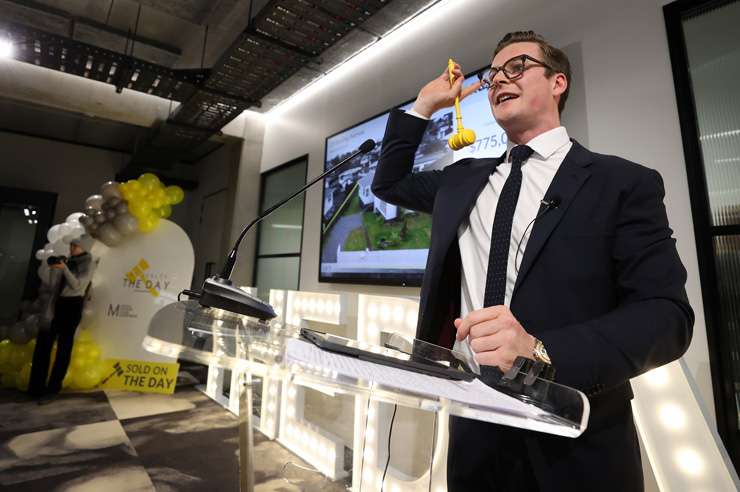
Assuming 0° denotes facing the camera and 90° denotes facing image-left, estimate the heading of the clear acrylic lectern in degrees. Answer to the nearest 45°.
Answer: approximately 45°

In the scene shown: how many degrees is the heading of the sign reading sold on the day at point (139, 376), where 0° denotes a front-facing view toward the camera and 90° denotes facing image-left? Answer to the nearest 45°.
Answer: approximately 0°

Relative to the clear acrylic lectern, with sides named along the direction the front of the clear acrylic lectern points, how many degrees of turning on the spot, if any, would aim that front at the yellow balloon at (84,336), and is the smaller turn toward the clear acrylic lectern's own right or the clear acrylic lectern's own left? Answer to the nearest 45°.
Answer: approximately 90° to the clear acrylic lectern's own right

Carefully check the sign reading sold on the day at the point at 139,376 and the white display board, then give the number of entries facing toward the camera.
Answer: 2

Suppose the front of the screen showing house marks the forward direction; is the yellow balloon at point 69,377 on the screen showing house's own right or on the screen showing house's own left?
on the screen showing house's own right

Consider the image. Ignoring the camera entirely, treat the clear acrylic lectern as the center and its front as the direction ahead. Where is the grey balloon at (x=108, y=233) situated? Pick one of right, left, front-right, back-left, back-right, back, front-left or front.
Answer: right
